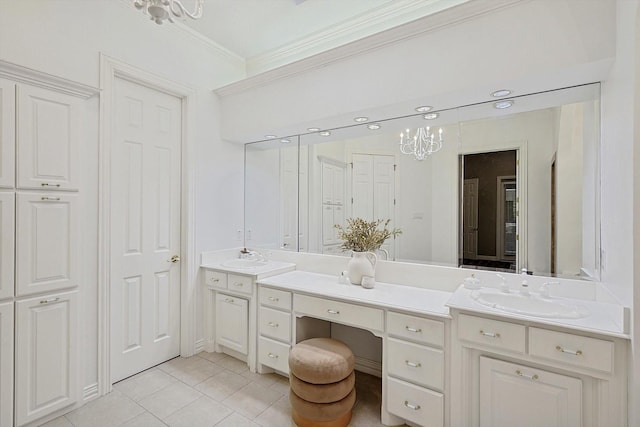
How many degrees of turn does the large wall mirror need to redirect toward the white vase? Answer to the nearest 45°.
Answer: approximately 45° to its right

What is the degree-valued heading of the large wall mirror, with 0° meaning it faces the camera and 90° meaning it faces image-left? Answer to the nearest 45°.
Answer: approximately 45°
